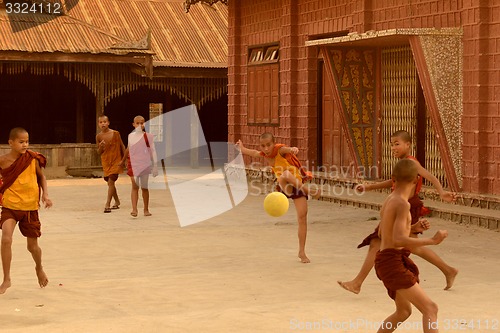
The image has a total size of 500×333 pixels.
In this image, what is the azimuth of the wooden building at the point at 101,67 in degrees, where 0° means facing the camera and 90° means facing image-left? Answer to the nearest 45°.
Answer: approximately 0°

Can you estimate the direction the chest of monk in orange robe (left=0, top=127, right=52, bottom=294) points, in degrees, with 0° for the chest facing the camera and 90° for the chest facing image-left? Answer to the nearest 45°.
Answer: approximately 0°

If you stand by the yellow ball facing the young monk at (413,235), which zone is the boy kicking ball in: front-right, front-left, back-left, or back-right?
back-left

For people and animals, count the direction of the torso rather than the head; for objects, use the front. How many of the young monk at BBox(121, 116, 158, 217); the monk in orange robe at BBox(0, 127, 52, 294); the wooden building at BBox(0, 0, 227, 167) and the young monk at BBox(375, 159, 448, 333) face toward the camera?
3

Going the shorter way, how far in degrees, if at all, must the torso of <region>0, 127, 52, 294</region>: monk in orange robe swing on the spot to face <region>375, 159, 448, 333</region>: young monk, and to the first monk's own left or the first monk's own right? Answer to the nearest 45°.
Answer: approximately 45° to the first monk's own left

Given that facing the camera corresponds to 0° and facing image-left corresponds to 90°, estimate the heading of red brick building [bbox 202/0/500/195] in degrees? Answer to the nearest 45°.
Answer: approximately 45°
